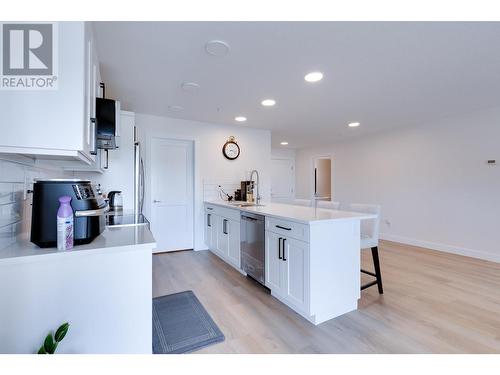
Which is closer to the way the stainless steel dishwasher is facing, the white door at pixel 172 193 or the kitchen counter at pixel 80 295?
the kitchen counter

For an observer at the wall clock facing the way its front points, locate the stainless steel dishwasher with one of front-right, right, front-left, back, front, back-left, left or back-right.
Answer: front-right

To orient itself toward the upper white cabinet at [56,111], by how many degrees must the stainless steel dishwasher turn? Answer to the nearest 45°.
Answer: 0° — it already faces it

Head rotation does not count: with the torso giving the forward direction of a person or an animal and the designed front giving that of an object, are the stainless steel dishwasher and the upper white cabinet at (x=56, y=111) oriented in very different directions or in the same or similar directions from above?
very different directions

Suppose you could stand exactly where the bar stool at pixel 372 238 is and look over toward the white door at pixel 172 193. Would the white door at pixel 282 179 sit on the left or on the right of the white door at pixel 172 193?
right

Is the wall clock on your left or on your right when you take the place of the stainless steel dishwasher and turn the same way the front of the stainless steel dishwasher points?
on your right

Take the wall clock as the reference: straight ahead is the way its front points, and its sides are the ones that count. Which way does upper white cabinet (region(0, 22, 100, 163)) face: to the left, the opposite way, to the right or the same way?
to the left

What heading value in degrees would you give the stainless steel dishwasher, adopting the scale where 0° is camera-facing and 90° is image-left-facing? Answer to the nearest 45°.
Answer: approximately 45°

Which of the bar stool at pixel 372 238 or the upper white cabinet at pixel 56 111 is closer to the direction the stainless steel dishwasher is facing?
the upper white cabinet

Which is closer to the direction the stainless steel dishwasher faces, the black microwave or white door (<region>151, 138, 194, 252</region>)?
the black microwave

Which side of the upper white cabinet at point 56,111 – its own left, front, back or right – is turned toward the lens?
right
